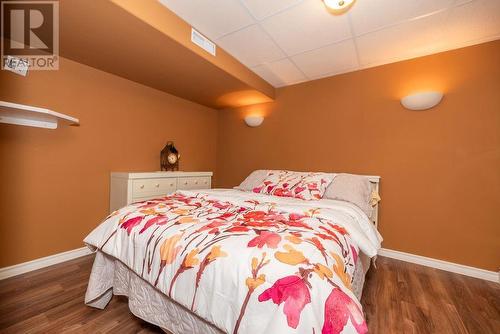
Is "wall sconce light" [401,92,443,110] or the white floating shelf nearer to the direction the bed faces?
the white floating shelf

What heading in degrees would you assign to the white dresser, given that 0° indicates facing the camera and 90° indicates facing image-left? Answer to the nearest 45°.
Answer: approximately 315°

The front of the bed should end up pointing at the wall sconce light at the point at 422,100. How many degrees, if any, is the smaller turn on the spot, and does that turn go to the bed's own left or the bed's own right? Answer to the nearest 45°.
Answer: approximately 180°

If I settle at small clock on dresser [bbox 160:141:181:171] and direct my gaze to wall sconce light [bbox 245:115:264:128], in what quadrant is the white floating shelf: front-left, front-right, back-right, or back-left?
back-right

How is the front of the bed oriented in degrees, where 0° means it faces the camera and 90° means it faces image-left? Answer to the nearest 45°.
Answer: approximately 45°

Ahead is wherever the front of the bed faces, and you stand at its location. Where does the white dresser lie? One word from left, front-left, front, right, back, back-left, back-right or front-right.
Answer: right
